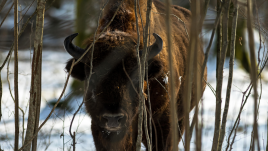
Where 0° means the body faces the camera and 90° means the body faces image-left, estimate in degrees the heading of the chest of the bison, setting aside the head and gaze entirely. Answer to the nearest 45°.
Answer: approximately 45°
